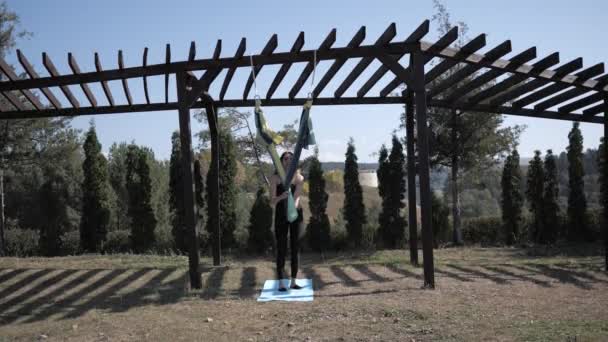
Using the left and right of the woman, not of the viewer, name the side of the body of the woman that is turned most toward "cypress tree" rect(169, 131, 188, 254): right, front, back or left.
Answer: back

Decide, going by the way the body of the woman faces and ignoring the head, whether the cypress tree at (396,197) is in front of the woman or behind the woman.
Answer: behind

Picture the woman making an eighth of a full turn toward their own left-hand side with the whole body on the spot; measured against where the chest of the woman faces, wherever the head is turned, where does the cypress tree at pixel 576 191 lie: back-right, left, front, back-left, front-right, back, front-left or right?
left

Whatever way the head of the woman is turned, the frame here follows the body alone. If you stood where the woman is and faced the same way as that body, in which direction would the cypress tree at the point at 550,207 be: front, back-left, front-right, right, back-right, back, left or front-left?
back-left

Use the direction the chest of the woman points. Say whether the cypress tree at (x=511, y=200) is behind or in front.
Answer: behind

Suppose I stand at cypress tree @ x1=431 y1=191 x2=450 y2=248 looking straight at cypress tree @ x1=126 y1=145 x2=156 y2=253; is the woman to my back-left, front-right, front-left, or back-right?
front-left

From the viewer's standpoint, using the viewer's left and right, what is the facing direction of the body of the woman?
facing the viewer
